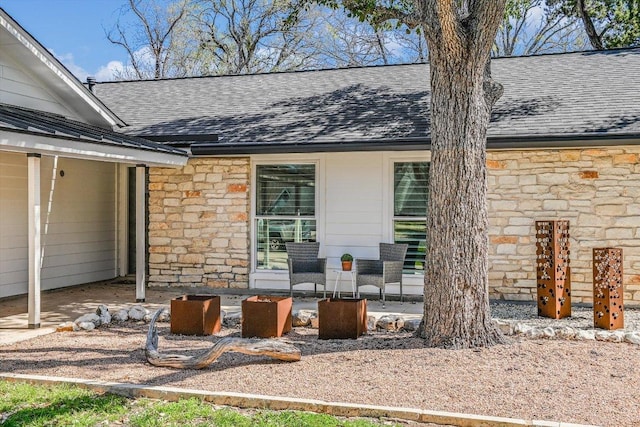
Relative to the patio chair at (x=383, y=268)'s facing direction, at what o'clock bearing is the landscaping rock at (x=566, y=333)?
The landscaping rock is roughly at 9 o'clock from the patio chair.

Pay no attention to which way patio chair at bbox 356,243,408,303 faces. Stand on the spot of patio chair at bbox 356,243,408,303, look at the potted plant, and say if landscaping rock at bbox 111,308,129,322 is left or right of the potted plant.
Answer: left

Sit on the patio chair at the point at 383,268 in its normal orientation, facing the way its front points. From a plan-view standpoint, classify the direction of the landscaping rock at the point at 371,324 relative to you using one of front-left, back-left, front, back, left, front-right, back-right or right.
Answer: front-left

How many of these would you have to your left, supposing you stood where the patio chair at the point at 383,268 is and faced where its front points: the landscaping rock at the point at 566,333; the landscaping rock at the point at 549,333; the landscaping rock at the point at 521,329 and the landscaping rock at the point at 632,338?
4

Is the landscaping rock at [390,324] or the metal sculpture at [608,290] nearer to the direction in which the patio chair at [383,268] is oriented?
the landscaping rock

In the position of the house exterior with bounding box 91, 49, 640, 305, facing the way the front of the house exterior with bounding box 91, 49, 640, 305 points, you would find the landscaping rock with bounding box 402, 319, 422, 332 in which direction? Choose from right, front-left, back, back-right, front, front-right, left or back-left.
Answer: front

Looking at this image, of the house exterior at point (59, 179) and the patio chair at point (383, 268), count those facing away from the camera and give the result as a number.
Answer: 0

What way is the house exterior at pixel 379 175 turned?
toward the camera

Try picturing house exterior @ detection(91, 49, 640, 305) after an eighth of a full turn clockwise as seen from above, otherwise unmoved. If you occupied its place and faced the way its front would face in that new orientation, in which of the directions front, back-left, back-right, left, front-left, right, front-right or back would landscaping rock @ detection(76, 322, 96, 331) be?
front

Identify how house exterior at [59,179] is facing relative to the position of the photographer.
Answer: facing the viewer and to the right of the viewer

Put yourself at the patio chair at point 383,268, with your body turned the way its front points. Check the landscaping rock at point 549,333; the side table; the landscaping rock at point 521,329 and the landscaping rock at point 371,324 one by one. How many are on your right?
1

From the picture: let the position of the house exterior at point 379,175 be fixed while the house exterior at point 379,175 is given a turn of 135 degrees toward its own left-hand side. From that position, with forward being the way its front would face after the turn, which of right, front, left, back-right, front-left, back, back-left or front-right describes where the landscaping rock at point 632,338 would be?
right

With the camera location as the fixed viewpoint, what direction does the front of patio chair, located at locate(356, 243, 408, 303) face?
facing the viewer and to the left of the viewer
